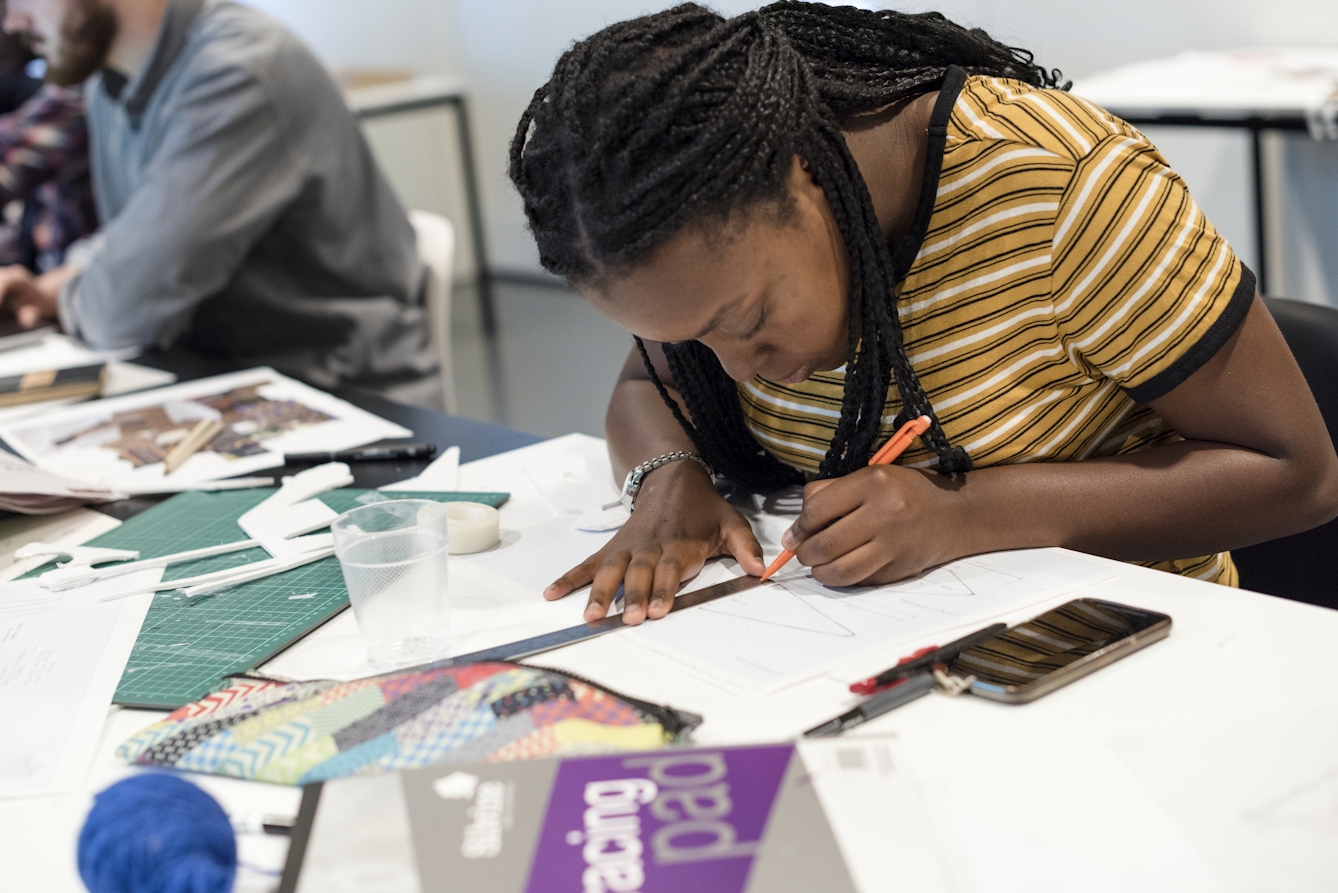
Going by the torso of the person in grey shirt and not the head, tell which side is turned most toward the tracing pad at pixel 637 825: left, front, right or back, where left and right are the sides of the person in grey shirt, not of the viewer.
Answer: left

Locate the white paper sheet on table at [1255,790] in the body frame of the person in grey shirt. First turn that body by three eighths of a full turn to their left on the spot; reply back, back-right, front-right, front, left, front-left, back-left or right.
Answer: front-right

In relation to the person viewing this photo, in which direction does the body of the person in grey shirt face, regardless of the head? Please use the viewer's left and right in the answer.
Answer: facing to the left of the viewer

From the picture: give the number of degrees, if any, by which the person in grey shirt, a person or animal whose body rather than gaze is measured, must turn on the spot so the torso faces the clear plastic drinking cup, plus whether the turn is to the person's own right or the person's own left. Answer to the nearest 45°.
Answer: approximately 90° to the person's own left

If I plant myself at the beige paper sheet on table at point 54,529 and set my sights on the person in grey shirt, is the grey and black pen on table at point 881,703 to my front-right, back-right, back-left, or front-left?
back-right

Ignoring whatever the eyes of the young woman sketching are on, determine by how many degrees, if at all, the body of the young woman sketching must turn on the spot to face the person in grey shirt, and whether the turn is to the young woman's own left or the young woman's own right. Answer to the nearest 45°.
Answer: approximately 90° to the young woman's own right

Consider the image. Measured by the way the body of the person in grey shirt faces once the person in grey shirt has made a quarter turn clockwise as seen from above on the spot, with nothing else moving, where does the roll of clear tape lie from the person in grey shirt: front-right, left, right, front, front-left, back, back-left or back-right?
back

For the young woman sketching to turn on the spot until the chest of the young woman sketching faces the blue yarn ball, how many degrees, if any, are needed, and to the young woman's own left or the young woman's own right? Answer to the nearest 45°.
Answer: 0° — they already face it

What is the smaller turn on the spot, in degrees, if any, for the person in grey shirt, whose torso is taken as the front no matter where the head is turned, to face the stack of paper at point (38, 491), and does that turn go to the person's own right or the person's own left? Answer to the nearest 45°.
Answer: approximately 90° to the person's own left
